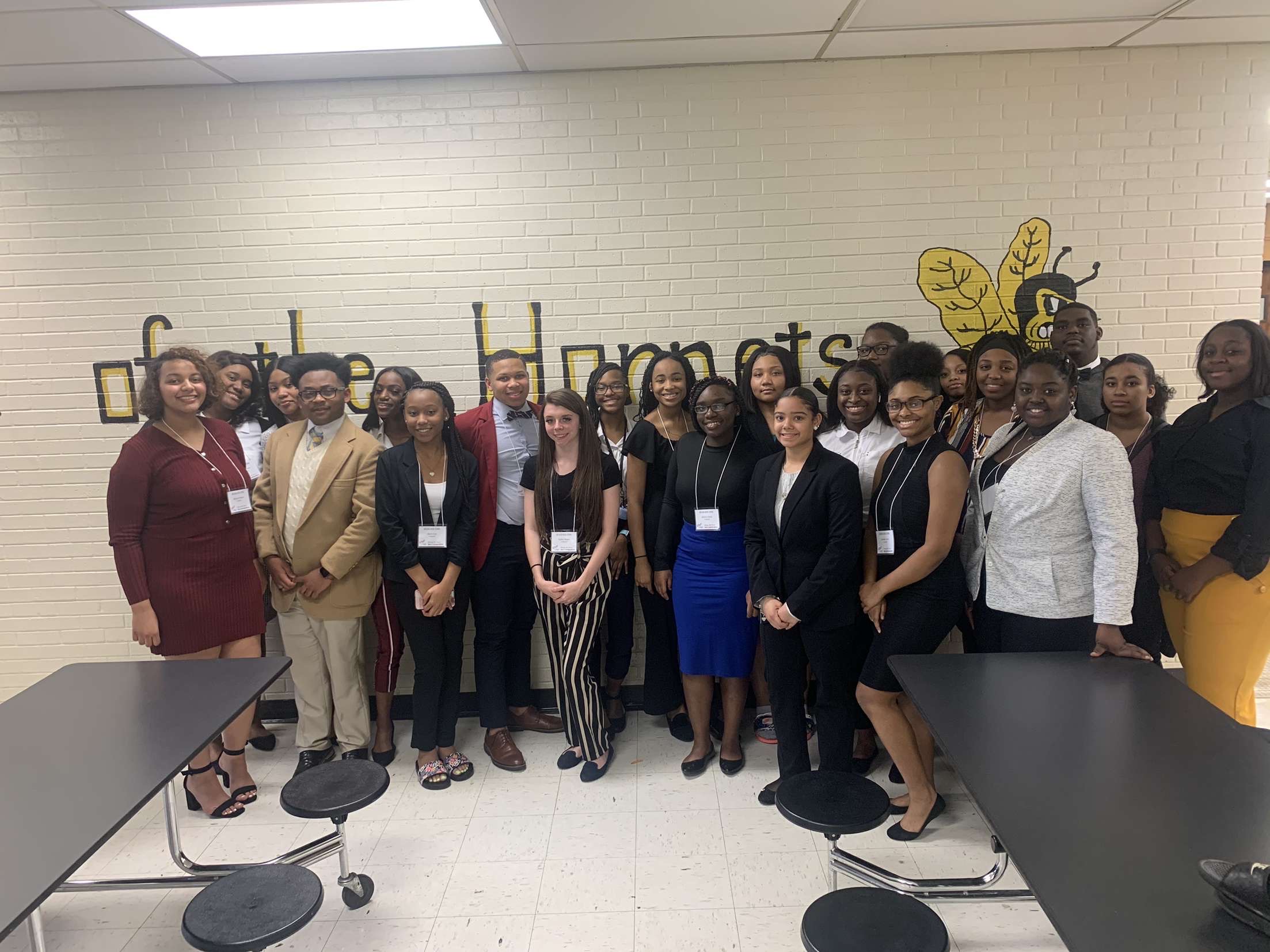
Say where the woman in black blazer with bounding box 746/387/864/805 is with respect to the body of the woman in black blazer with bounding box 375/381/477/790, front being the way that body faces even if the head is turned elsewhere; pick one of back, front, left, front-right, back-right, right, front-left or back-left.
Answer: front-left

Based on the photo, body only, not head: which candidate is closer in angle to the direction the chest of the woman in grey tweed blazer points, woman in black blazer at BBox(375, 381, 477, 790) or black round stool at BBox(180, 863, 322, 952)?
the black round stool

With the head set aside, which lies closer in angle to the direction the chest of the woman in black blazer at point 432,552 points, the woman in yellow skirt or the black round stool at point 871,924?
the black round stool

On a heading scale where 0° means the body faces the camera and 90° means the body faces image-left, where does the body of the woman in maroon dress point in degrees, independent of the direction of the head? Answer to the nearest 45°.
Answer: approximately 315°

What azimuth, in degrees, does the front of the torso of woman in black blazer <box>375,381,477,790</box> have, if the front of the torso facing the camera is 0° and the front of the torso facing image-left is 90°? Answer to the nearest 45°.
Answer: approximately 0°

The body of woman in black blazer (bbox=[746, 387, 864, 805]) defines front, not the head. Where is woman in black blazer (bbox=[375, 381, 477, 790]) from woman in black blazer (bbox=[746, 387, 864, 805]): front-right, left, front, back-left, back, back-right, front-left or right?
front-right
